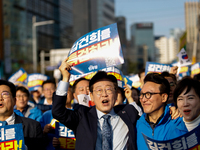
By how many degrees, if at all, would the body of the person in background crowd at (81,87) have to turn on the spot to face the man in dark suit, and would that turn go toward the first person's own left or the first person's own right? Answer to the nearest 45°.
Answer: approximately 45° to the first person's own right

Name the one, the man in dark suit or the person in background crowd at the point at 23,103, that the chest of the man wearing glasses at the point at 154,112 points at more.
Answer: the man in dark suit

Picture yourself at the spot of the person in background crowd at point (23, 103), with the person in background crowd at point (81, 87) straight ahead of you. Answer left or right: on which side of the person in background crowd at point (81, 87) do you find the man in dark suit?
right

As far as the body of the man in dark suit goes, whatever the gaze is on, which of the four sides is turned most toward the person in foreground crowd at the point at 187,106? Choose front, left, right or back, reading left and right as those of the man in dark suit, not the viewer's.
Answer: left

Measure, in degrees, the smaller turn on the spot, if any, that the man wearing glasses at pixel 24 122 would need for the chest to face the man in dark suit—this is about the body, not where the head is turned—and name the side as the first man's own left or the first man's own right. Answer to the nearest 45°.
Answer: approximately 90° to the first man's own left

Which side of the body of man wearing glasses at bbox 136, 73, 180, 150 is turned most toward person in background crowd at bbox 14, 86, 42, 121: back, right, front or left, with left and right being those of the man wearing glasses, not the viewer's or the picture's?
right

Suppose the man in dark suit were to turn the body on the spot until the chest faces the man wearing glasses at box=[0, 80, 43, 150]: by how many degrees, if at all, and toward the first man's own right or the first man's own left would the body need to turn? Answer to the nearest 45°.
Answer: approximately 90° to the first man's own right

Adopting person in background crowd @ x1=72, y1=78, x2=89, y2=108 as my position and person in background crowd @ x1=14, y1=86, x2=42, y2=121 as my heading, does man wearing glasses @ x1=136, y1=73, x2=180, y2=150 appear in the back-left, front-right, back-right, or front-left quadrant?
back-left

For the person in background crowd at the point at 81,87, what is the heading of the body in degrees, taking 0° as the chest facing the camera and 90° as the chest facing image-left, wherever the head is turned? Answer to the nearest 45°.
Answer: approximately 315°

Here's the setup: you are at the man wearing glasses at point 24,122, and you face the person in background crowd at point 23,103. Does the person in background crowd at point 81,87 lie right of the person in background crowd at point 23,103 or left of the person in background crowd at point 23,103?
right

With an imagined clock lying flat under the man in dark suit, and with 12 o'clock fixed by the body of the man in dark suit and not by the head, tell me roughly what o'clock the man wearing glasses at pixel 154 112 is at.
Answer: The man wearing glasses is roughly at 9 o'clock from the man in dark suit.
